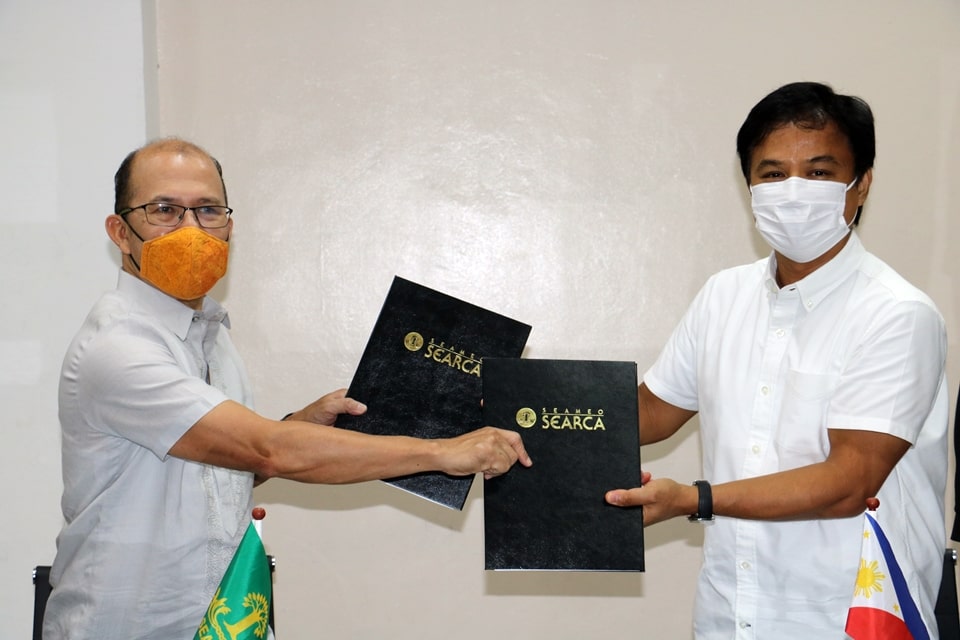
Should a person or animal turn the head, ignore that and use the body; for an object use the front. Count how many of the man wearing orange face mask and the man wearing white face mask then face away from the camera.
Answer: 0

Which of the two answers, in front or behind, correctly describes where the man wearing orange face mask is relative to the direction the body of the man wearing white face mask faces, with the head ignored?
in front

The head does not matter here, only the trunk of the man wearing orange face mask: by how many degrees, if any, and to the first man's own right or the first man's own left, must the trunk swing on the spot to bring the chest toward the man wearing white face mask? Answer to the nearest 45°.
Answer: approximately 45° to the first man's own left

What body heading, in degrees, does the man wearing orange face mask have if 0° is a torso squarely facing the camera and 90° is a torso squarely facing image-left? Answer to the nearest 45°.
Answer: approximately 315°

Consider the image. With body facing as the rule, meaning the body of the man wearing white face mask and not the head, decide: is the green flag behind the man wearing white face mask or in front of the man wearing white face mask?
in front

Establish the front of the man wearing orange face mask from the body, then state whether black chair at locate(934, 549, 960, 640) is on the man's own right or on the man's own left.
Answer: on the man's own left
